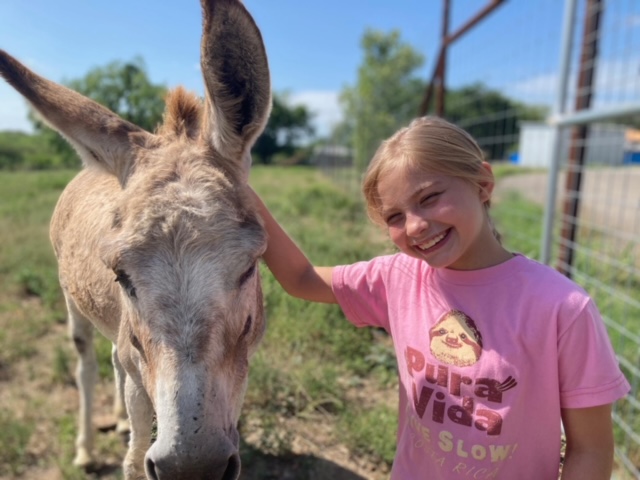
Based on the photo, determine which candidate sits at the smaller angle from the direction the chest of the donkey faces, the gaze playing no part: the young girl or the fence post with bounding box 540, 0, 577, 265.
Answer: the young girl

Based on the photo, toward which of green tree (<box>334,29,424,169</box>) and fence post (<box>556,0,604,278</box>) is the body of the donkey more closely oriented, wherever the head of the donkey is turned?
the fence post

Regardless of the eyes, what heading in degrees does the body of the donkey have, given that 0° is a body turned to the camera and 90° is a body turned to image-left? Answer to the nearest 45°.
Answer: approximately 315°

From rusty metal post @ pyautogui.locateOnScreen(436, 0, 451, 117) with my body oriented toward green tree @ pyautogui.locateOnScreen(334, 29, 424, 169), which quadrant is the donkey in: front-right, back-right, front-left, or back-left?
back-left

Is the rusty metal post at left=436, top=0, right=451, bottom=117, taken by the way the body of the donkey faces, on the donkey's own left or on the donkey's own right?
on the donkey's own left

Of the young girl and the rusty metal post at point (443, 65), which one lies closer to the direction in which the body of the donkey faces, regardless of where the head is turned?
the young girl

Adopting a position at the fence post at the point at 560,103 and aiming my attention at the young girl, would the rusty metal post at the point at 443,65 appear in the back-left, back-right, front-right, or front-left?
back-right
